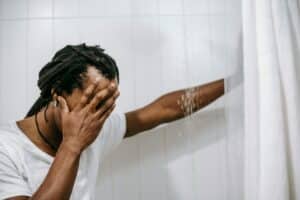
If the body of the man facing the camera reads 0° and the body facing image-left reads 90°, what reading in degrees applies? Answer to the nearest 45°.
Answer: approximately 315°
